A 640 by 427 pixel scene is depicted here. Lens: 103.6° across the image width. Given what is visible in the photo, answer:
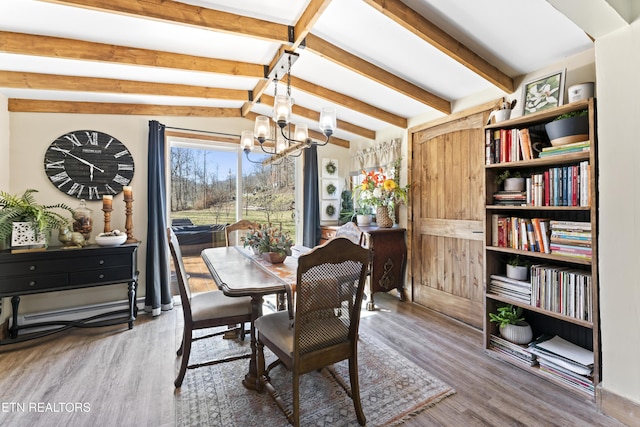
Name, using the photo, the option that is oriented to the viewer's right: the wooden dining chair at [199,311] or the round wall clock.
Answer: the wooden dining chair

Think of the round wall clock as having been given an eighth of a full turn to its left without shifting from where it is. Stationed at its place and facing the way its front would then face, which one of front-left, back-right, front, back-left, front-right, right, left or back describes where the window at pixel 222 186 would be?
front-left

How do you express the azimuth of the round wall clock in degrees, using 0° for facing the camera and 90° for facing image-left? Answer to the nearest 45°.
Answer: approximately 0°

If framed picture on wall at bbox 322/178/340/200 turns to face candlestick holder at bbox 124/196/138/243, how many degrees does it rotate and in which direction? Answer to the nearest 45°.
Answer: approximately 45° to its right

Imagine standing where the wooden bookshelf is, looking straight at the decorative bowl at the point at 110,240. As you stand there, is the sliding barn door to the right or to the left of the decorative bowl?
right

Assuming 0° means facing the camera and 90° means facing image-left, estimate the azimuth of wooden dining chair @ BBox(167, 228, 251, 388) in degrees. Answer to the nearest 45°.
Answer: approximately 270°
